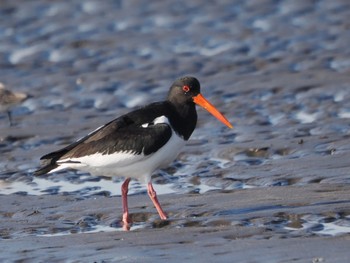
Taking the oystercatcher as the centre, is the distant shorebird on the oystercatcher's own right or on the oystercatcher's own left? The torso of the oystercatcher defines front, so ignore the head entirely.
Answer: on the oystercatcher's own left

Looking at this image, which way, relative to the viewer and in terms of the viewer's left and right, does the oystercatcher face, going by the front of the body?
facing to the right of the viewer
